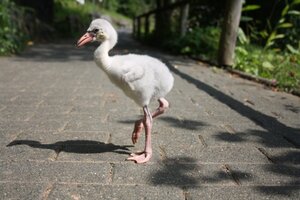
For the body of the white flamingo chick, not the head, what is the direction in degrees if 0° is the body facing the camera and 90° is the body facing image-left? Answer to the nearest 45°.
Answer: approximately 90°

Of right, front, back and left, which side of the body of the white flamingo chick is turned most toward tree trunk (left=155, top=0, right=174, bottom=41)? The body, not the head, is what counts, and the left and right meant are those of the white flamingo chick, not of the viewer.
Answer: right
